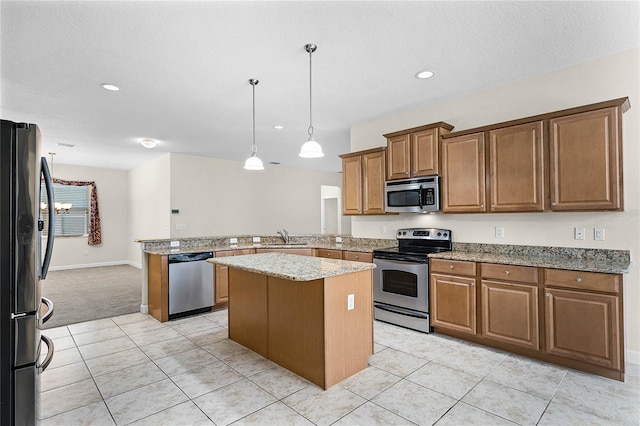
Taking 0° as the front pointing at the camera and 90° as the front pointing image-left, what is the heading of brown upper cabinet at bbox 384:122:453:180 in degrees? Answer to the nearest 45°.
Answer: approximately 45°

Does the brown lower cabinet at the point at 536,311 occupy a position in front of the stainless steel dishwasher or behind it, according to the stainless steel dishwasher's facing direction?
in front

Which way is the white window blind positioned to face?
toward the camera

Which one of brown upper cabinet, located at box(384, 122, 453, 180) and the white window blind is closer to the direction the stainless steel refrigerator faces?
the brown upper cabinet

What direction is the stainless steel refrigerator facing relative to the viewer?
to the viewer's right

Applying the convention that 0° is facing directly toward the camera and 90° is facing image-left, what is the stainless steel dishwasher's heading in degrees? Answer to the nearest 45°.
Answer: approximately 315°

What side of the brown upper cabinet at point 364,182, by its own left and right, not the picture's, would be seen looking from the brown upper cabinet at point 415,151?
left

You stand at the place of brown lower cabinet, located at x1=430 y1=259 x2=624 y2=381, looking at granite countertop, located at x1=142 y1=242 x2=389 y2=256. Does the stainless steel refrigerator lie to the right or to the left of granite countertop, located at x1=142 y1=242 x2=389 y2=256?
left

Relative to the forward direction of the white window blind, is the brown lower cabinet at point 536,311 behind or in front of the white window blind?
in front

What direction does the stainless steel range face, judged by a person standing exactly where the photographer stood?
facing the viewer and to the left of the viewer

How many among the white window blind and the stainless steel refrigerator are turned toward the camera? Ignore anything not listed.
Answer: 1

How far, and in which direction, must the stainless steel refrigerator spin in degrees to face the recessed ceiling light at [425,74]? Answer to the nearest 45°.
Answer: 0° — it already faces it

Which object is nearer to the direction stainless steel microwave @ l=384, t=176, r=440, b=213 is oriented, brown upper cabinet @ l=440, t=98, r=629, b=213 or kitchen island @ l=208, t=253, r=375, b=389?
the kitchen island
